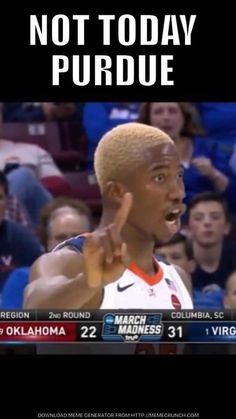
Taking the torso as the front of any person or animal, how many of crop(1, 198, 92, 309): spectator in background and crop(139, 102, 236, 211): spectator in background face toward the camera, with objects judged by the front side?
2

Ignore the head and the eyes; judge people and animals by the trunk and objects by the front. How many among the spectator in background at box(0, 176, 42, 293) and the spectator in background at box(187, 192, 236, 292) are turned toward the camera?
2

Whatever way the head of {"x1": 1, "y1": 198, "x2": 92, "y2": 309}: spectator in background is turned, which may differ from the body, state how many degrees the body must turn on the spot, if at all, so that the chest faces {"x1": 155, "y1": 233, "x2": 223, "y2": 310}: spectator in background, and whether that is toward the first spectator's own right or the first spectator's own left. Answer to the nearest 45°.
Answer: approximately 90° to the first spectator's own left

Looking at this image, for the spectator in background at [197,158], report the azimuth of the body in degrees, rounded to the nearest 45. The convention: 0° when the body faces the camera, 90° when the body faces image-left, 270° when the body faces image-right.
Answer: approximately 0°
